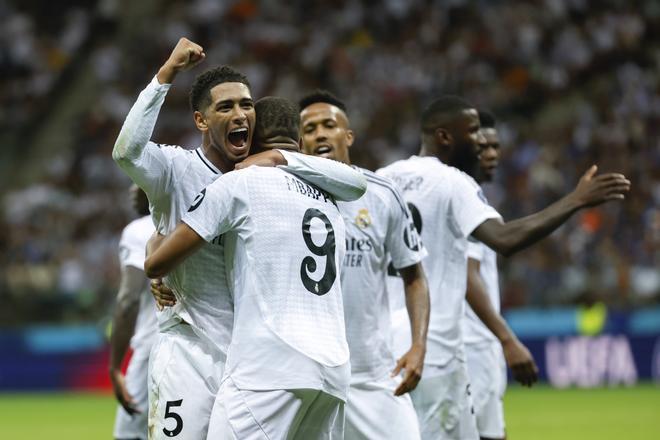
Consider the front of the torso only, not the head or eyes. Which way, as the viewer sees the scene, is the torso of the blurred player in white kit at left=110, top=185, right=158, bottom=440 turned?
to the viewer's right
